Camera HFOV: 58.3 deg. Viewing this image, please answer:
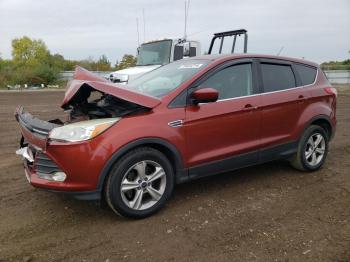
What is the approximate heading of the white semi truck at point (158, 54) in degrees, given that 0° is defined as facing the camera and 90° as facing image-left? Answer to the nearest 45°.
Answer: approximately 45°
